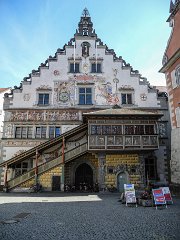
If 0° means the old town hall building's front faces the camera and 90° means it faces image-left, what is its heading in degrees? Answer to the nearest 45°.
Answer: approximately 0°

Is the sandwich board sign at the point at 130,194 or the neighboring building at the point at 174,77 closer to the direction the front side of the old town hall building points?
the sandwich board sign

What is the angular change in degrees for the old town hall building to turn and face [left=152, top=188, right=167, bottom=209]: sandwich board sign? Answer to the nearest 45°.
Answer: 0° — it already faces it

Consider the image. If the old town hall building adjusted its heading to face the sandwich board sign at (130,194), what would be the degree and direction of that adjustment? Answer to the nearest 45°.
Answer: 0° — it already faces it
